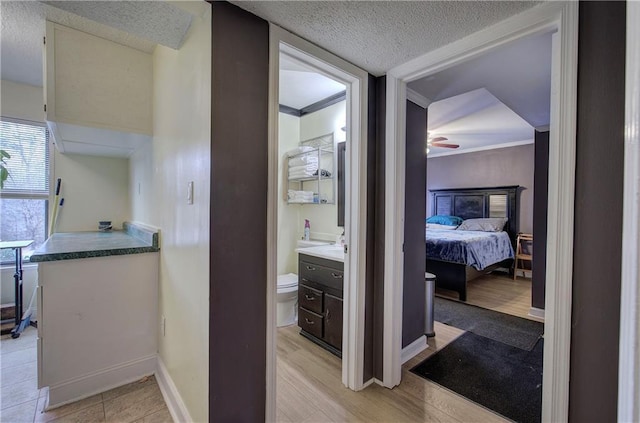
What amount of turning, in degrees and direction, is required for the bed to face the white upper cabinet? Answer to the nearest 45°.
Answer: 0° — it already faces it

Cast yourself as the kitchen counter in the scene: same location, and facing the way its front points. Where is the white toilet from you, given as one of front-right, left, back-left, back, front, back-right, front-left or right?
back

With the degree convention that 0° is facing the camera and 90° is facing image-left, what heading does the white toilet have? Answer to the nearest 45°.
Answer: approximately 45°

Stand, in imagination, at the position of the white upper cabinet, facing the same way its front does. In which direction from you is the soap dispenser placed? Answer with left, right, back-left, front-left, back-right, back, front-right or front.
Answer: back

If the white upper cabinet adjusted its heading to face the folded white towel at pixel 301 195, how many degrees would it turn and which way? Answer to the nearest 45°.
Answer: approximately 180°

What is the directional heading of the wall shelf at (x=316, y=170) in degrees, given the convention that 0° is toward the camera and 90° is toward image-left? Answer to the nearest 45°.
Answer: approximately 45°

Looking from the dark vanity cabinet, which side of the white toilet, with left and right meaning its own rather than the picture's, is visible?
left
